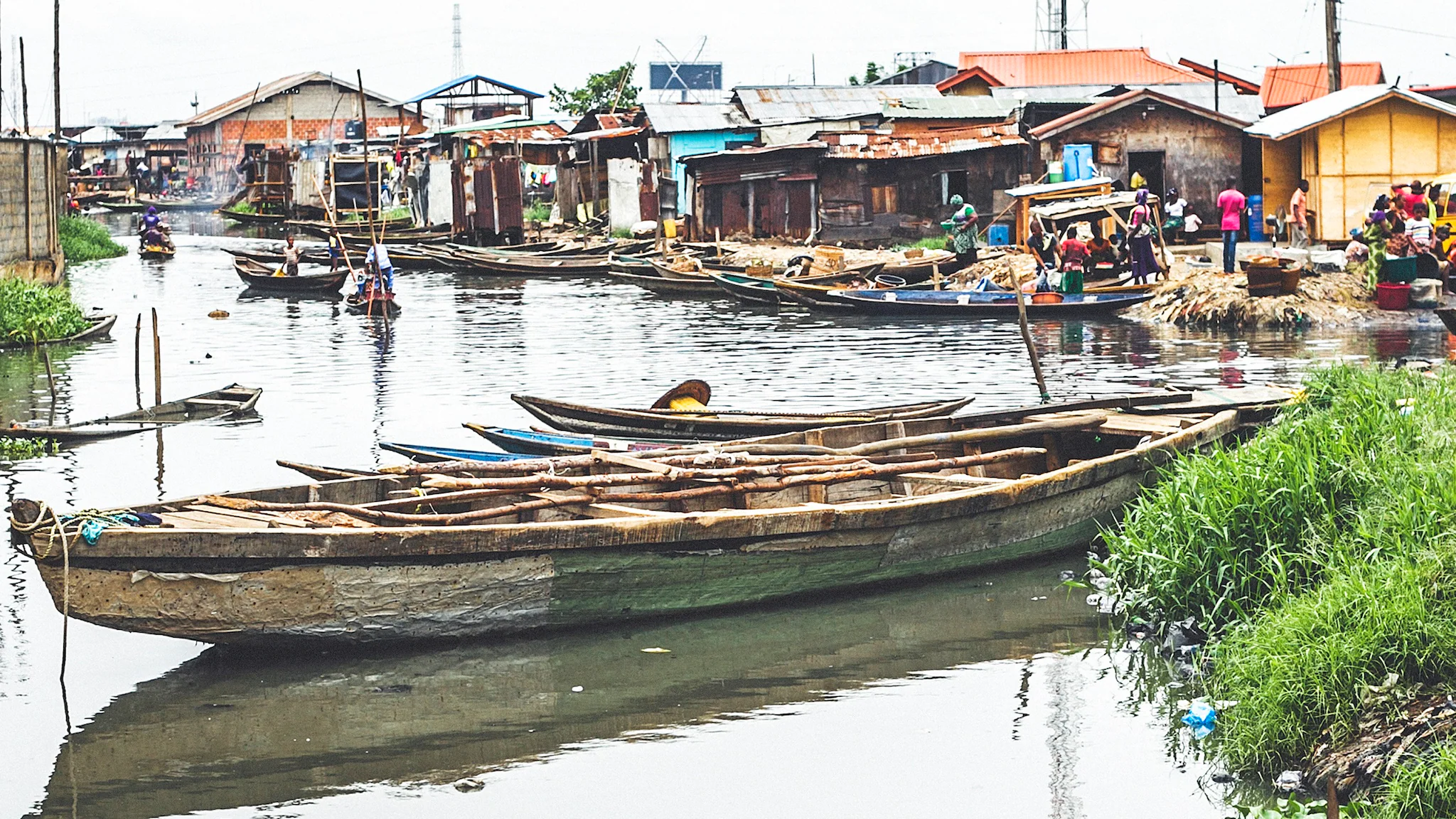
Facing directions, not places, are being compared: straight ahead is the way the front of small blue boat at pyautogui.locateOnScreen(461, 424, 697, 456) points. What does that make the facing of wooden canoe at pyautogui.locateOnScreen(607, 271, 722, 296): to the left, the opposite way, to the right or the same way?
the same way

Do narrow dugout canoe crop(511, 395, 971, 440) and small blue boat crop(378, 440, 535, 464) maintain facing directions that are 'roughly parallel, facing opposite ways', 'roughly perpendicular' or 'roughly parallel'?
roughly parallel

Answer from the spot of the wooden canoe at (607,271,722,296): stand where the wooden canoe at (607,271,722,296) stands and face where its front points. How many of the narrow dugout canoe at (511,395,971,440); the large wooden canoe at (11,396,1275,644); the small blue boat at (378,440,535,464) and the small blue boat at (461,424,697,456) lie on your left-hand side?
4

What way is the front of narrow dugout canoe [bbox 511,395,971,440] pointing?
to the viewer's left

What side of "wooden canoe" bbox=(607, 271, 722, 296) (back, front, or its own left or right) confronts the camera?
left

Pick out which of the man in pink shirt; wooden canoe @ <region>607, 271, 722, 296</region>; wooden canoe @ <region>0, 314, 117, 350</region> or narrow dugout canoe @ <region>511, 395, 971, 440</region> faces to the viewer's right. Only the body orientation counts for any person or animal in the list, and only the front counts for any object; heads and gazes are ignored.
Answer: wooden canoe @ <region>0, 314, 117, 350</region>

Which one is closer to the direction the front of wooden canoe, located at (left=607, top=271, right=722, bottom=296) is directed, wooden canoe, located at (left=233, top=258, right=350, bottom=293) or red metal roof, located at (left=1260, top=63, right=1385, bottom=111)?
the wooden canoe

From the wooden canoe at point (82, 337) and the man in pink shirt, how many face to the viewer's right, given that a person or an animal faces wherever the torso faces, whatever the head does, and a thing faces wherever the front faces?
1

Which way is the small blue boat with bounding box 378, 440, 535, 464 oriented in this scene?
to the viewer's left

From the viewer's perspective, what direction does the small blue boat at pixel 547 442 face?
to the viewer's left

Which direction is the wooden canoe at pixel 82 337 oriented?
to the viewer's right

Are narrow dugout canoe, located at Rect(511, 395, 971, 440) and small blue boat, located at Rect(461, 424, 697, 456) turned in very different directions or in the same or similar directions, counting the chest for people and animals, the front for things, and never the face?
same or similar directions
